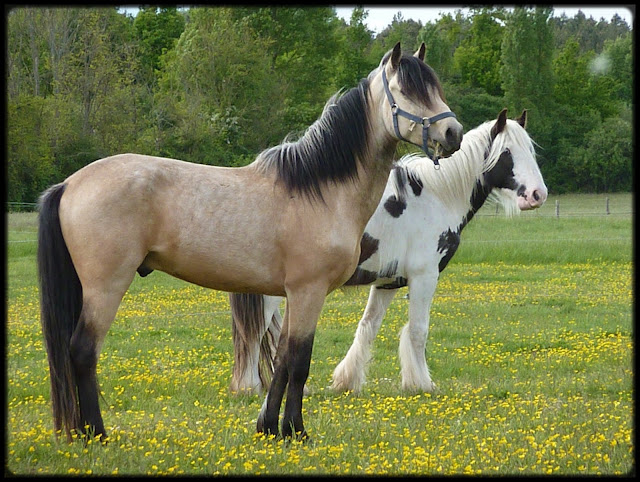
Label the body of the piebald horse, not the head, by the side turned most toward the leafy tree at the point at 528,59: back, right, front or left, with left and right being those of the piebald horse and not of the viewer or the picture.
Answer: left

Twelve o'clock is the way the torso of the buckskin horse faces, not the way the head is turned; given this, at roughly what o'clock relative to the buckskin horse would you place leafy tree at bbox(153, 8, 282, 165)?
The leafy tree is roughly at 9 o'clock from the buckskin horse.

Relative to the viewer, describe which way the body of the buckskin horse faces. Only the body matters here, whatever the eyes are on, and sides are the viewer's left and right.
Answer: facing to the right of the viewer

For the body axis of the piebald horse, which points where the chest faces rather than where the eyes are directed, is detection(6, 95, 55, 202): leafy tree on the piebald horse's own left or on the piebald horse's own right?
on the piebald horse's own left

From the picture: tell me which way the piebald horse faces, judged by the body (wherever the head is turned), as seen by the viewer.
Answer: to the viewer's right

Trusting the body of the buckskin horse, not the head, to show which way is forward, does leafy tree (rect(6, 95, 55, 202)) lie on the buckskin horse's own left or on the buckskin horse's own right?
on the buckskin horse's own left

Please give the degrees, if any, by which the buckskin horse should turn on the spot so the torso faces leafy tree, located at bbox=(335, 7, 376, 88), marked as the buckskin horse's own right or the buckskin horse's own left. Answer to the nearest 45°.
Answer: approximately 90° to the buckskin horse's own left

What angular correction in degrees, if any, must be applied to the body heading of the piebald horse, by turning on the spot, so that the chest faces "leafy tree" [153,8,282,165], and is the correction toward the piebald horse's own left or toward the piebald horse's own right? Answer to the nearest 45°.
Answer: approximately 90° to the piebald horse's own left

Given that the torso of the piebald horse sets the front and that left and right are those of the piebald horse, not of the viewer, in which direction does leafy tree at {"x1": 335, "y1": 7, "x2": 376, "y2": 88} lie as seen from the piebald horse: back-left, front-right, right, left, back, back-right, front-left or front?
left

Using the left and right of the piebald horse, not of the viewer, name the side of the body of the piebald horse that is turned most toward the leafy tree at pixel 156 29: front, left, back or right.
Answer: left

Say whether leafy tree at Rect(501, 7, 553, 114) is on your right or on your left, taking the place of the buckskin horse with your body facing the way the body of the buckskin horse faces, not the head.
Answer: on your left

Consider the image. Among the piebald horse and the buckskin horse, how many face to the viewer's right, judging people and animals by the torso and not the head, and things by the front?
2
